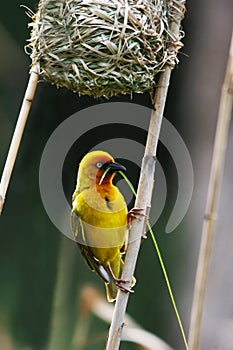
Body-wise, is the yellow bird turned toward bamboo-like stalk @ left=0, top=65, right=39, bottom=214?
no

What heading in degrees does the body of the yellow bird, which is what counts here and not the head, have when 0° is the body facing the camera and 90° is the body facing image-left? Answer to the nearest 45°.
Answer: approximately 315°

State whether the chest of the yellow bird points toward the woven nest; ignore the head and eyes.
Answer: no
